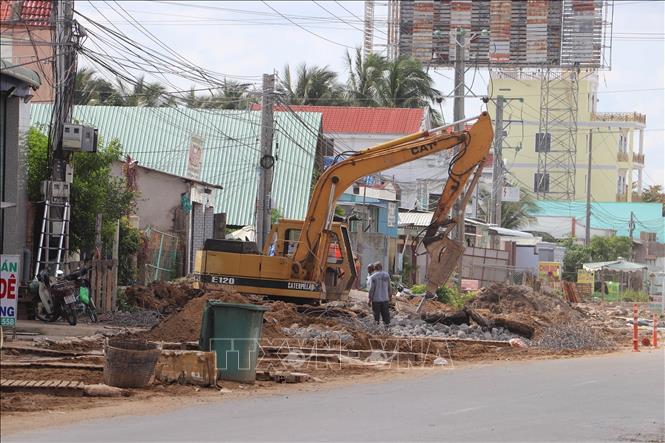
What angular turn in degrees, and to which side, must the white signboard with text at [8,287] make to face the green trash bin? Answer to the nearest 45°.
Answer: approximately 90° to its left

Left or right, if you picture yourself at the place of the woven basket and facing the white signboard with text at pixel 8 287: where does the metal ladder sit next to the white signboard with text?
right

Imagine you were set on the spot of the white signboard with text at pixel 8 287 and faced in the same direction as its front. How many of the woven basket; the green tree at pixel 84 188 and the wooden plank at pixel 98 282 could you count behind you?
2

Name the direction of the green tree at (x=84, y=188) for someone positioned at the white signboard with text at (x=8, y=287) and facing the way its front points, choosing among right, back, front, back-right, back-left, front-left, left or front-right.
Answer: back

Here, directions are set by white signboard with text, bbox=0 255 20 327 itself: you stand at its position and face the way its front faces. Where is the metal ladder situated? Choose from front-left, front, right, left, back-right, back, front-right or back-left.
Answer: back

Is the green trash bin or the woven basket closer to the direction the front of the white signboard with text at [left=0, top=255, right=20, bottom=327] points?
the woven basket

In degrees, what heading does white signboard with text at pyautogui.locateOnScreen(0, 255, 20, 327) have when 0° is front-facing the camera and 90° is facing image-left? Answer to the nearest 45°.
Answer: approximately 0°

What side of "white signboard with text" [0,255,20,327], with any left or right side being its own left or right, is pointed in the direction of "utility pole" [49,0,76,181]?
back

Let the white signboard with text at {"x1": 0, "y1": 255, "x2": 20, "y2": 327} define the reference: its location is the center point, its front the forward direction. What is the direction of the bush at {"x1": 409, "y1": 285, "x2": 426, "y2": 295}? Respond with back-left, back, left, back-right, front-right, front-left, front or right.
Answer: back-left

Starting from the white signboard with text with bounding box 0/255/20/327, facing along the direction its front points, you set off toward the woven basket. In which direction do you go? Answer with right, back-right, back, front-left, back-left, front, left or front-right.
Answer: front-left

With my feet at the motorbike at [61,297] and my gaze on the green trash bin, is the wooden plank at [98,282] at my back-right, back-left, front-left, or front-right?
back-left
